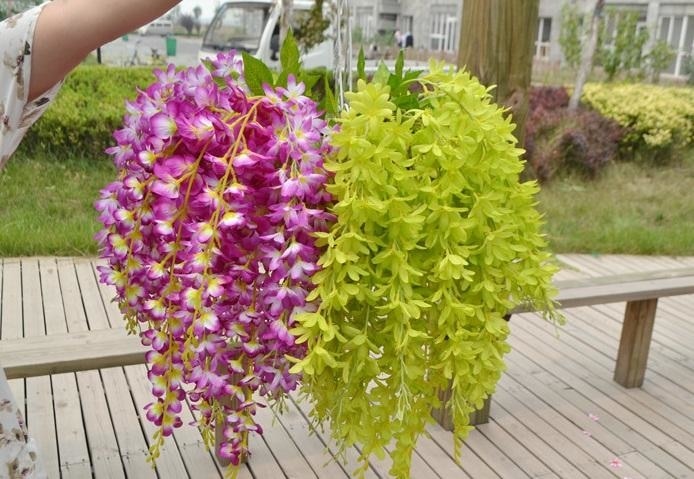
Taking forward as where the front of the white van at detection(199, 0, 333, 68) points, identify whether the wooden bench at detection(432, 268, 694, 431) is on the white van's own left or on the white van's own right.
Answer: on the white van's own left

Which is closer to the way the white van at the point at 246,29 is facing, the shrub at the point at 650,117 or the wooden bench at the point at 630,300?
the wooden bench

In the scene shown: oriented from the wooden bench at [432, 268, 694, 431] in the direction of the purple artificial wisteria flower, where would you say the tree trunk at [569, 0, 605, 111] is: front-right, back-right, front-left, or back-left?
back-right

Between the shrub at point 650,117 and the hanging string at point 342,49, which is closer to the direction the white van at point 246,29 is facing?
the hanging string

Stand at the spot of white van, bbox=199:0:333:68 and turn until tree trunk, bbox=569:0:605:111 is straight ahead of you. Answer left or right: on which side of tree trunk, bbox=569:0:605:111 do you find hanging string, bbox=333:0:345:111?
right

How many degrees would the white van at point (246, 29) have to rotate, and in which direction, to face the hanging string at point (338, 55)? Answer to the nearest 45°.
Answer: approximately 45° to its left

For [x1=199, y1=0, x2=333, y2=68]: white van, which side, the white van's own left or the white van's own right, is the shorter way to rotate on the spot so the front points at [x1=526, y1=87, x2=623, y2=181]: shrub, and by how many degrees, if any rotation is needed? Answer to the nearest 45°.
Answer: approximately 90° to the white van's own left

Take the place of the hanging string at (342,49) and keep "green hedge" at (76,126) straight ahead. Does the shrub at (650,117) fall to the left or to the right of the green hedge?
right

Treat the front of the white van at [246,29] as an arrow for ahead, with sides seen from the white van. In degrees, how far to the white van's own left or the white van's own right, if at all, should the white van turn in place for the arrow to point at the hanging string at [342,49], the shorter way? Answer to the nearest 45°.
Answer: approximately 45° to the white van's own left

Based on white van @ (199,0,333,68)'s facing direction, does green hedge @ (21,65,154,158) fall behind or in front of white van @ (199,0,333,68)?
in front

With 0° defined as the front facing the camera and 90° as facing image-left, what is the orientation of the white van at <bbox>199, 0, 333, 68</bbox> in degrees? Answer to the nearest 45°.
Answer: approximately 45°

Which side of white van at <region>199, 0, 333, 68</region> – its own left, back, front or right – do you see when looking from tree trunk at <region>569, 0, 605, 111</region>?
left

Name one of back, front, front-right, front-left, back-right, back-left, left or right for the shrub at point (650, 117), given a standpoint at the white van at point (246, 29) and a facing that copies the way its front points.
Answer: left
